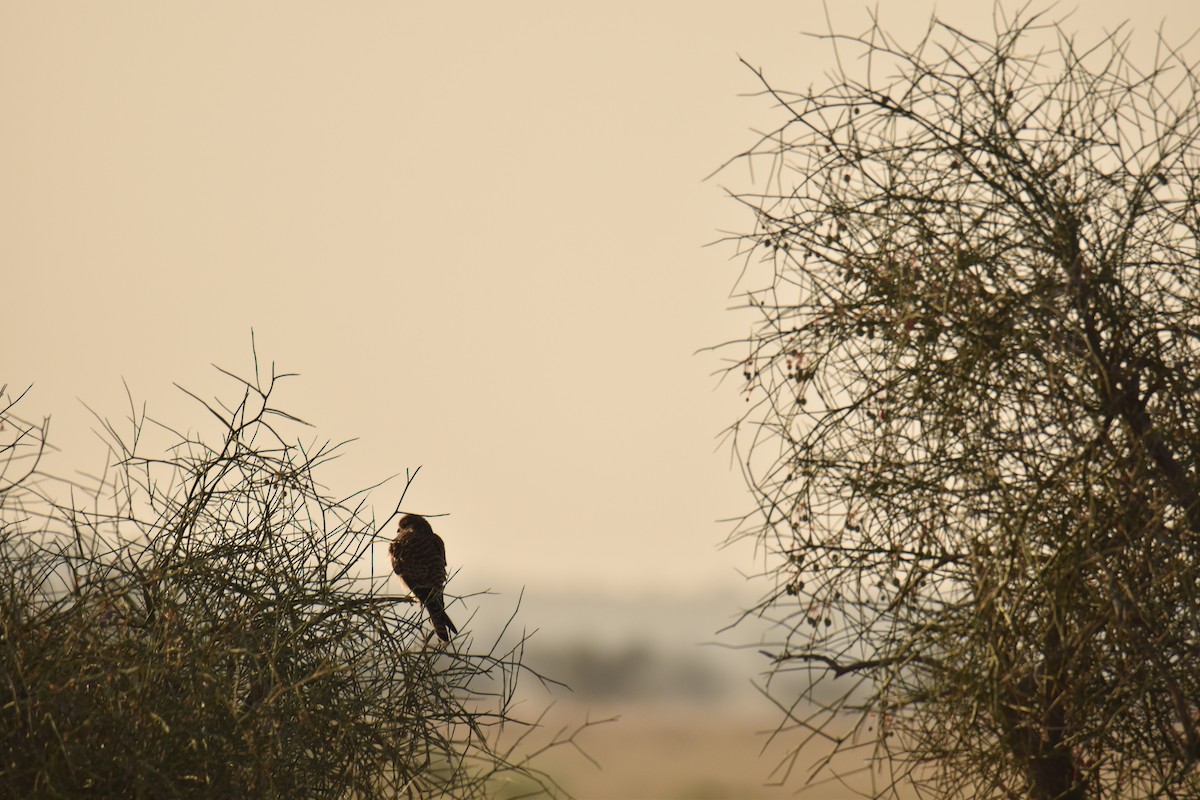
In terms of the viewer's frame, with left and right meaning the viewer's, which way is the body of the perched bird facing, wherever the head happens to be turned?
facing away from the viewer and to the left of the viewer
